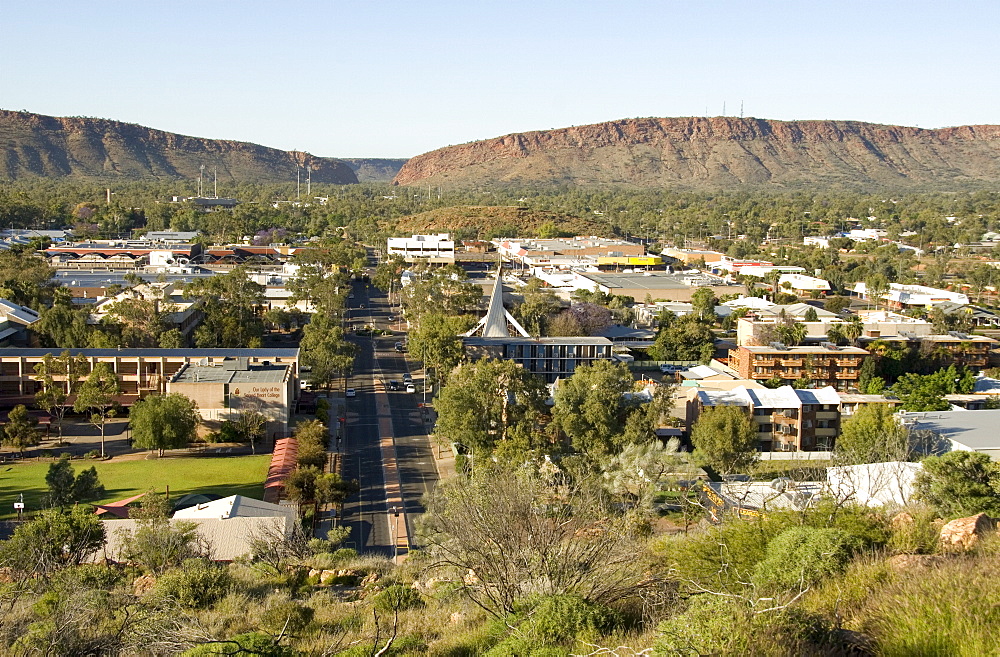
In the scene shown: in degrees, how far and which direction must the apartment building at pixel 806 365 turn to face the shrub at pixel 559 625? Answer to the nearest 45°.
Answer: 0° — it already faces it

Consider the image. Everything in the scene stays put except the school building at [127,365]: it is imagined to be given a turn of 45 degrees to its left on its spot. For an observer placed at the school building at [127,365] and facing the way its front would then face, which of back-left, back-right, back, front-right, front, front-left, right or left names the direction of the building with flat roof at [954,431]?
front

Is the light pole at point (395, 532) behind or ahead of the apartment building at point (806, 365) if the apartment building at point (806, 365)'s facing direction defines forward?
ahead

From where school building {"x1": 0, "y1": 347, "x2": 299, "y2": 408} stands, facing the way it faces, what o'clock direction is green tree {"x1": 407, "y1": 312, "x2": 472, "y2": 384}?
The green tree is roughly at 9 o'clock from the school building.

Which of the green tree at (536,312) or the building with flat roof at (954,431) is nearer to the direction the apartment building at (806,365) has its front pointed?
the building with flat roof

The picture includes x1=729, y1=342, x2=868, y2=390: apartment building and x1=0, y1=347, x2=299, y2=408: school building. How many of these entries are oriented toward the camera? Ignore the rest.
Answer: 2

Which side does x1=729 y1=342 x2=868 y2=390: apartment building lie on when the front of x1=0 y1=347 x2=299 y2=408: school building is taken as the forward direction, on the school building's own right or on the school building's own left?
on the school building's own left

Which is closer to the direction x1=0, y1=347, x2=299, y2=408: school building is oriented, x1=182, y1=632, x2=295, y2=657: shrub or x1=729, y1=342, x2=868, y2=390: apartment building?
the shrub

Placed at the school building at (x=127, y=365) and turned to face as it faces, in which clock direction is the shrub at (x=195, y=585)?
The shrub is roughly at 12 o'clock from the school building.

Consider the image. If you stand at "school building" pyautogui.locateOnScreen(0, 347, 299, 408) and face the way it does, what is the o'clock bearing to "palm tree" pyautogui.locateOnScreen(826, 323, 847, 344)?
The palm tree is roughly at 9 o'clock from the school building.

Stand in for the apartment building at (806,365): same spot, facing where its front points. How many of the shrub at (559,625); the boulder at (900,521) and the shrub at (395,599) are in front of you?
3

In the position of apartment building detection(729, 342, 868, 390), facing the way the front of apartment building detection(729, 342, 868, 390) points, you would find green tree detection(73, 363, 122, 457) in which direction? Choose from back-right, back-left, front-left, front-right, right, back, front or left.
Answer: front-right

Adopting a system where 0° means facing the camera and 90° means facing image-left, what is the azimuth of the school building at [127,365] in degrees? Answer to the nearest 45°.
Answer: approximately 0°

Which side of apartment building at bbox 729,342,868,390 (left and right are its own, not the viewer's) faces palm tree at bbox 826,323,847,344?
back

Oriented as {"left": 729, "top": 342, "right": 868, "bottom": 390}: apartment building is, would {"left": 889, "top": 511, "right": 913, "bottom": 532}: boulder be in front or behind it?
in front

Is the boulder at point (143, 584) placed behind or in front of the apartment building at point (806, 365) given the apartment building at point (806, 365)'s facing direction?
in front
